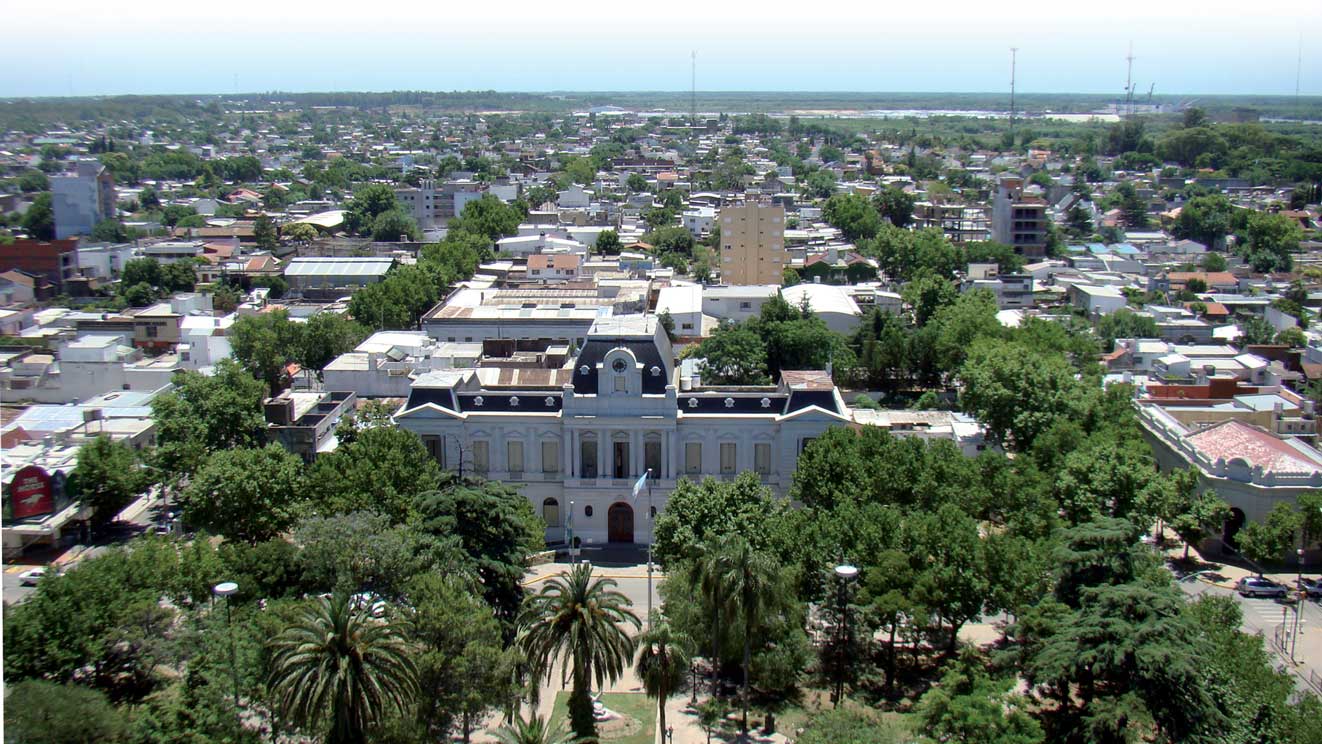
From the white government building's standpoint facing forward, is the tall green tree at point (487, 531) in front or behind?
in front

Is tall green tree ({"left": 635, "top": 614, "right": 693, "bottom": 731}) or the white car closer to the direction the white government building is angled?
the tall green tree

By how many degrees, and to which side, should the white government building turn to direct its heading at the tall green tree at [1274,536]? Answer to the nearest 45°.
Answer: approximately 90° to its left

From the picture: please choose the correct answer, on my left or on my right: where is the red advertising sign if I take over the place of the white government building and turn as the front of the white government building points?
on my right

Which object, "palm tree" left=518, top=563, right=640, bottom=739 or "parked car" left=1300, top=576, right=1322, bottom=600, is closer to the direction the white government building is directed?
the palm tree

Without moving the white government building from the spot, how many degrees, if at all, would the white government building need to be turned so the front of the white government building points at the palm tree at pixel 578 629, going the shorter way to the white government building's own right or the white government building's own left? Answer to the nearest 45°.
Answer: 0° — it already faces it

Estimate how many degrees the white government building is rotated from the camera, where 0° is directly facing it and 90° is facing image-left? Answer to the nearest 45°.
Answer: approximately 0°

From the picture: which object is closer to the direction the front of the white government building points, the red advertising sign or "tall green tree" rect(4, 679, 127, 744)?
the tall green tree

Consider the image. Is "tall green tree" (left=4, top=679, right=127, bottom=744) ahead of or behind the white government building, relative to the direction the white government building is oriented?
ahead

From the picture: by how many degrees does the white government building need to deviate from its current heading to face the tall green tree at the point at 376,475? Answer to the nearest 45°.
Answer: approximately 45° to its right
